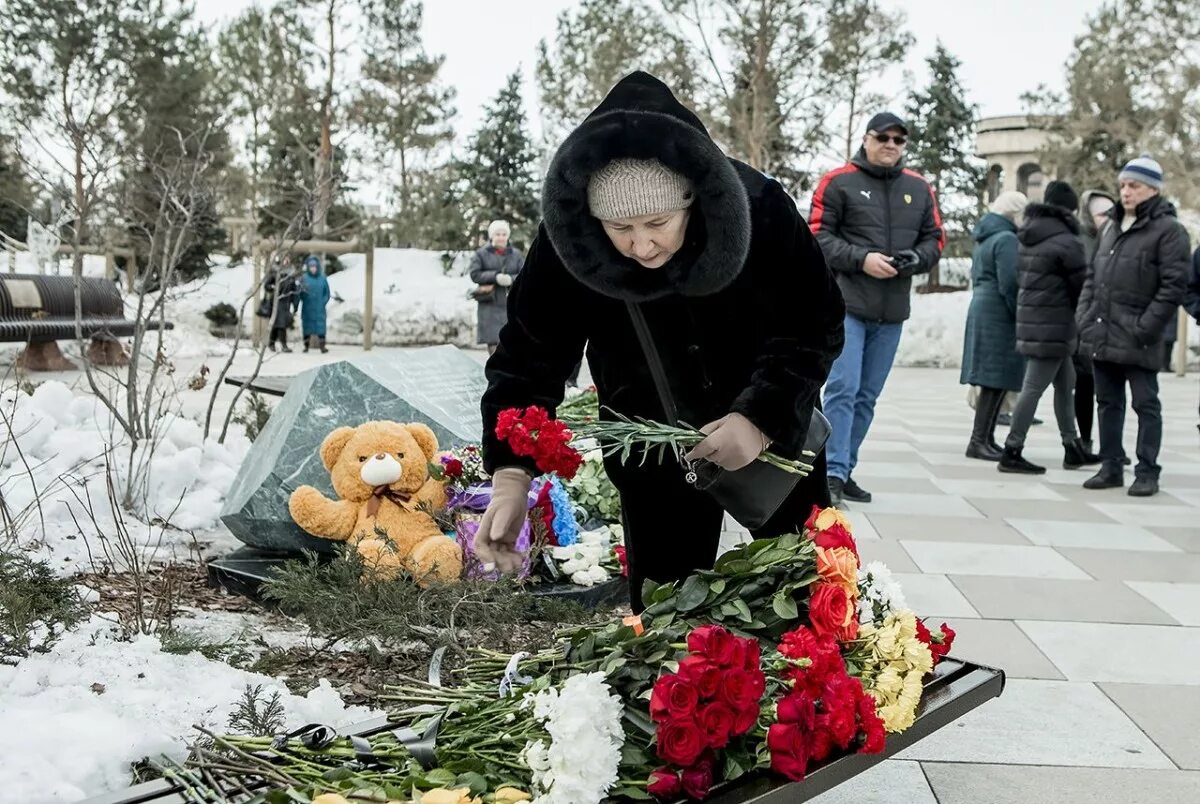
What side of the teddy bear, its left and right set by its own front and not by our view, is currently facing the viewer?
front

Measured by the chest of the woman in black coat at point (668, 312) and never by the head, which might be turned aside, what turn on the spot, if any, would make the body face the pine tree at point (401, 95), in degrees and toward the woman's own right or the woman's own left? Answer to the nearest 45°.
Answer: approximately 180°

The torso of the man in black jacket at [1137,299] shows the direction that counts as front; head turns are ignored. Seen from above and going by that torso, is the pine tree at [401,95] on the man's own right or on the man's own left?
on the man's own right

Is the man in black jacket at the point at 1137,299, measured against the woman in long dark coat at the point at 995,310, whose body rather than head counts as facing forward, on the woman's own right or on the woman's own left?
on the woman's own right

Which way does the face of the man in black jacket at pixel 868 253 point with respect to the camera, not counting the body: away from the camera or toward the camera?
toward the camera

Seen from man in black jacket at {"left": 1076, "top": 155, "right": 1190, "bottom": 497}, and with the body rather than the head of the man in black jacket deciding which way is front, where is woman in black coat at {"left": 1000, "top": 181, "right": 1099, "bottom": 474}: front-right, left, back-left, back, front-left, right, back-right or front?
right

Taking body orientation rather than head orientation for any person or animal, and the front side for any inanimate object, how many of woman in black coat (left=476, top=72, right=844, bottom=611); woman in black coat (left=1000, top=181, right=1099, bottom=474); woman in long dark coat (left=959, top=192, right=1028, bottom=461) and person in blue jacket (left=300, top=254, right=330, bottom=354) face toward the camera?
2

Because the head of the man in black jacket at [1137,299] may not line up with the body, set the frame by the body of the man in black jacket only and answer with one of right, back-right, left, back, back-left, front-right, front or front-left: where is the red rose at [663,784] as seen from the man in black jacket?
front-left

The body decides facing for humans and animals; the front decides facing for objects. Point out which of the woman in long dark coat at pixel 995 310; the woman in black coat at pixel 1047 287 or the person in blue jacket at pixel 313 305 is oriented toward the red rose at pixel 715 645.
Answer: the person in blue jacket

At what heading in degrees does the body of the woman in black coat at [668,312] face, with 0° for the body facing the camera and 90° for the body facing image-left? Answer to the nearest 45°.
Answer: approximately 0°

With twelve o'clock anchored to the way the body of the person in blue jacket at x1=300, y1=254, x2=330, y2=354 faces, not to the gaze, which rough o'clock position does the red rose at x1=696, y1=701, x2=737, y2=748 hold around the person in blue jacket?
The red rose is roughly at 12 o'clock from the person in blue jacket.

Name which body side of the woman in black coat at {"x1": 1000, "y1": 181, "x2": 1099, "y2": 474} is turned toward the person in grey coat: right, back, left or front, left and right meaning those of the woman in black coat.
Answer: left

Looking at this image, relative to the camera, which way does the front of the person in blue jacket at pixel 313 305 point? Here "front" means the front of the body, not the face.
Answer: toward the camera

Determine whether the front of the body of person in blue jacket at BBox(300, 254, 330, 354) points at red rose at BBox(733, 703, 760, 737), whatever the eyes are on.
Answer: yes

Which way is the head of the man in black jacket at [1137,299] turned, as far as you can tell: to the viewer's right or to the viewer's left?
to the viewer's left
